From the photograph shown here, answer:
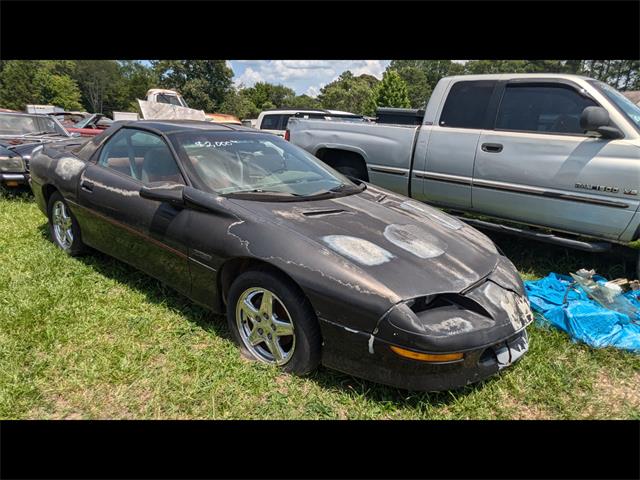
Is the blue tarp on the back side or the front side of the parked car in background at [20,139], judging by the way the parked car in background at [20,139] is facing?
on the front side

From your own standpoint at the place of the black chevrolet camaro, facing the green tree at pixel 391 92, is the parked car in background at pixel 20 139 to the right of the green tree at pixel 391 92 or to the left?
left

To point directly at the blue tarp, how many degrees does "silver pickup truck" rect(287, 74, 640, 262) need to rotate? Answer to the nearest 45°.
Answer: approximately 45° to its right

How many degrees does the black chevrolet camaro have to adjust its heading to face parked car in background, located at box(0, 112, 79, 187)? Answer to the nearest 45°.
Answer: approximately 180°

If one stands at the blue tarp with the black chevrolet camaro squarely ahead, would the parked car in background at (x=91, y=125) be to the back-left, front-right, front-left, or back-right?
front-right

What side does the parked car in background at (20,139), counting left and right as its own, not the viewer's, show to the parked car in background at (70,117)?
back

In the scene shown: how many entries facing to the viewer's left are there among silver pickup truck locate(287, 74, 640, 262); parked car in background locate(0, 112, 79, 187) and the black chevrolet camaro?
0

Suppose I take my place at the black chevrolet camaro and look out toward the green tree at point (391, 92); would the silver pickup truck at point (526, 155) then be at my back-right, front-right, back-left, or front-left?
front-right

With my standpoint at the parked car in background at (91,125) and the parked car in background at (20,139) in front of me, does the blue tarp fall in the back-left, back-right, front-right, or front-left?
front-left

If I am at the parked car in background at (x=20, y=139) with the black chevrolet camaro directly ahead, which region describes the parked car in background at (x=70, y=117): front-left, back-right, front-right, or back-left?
back-left

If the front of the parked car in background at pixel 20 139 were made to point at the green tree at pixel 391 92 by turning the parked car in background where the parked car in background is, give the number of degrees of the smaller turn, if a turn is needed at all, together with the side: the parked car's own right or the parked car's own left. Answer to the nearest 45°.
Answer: approximately 135° to the parked car's own left

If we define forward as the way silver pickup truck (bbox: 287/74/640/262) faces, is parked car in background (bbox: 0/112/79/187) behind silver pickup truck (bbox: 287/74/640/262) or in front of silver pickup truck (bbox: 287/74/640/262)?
behind

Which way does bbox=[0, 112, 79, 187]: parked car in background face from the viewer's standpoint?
toward the camera

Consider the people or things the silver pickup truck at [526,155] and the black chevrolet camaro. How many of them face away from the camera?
0

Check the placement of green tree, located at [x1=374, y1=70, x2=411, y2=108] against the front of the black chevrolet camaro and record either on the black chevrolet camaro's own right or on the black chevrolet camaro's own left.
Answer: on the black chevrolet camaro's own left

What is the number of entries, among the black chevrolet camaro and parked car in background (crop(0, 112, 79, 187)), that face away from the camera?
0

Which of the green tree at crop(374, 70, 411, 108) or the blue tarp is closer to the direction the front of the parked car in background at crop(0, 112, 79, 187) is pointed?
the blue tarp
